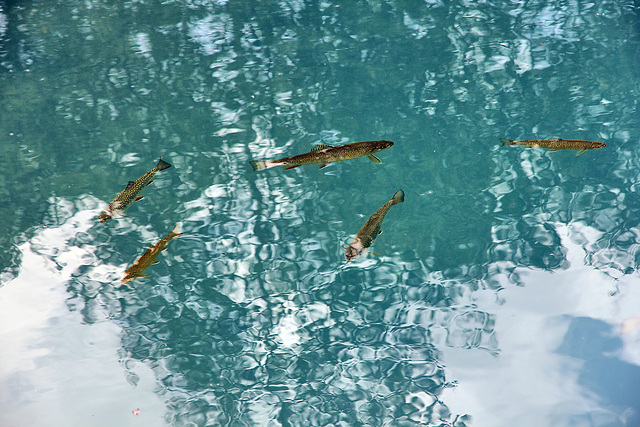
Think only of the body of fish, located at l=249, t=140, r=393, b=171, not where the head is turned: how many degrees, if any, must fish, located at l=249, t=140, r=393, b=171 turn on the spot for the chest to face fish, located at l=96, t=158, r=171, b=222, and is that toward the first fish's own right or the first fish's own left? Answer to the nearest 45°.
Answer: approximately 180°

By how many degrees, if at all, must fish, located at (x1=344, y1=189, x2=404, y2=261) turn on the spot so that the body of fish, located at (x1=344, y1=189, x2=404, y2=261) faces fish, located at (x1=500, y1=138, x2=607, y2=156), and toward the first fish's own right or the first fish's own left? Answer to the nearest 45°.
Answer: approximately 180°

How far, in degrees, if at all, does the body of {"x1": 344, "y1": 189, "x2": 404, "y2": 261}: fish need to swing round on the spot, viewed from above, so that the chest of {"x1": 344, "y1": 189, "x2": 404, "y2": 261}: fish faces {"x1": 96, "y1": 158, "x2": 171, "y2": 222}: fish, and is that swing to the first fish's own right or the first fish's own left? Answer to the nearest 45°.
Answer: approximately 45° to the first fish's own right

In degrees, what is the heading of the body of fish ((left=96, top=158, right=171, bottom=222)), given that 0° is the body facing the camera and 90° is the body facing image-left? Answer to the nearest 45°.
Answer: approximately 45°

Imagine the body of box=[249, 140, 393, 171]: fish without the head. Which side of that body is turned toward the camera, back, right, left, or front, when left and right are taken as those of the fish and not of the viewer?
right

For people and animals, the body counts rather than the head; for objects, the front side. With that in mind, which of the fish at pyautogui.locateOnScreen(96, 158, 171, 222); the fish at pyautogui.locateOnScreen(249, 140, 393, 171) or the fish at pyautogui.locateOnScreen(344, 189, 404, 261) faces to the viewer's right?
the fish at pyautogui.locateOnScreen(249, 140, 393, 171)

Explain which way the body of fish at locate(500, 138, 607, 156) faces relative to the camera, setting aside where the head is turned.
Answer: to the viewer's right

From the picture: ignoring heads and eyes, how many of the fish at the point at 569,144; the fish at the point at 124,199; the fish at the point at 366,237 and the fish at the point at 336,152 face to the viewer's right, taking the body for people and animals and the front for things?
2

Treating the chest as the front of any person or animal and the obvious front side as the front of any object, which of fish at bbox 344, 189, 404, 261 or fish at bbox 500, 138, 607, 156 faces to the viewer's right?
fish at bbox 500, 138, 607, 156

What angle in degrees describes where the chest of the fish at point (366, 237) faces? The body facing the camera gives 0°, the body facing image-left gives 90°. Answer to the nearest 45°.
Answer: approximately 45°

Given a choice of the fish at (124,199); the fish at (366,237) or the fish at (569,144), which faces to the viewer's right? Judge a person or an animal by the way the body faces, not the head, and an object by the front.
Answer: the fish at (569,144)

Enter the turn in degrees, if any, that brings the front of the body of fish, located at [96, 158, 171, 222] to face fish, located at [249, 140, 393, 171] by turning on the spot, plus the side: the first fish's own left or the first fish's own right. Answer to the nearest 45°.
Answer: approximately 90° to the first fish's own left
